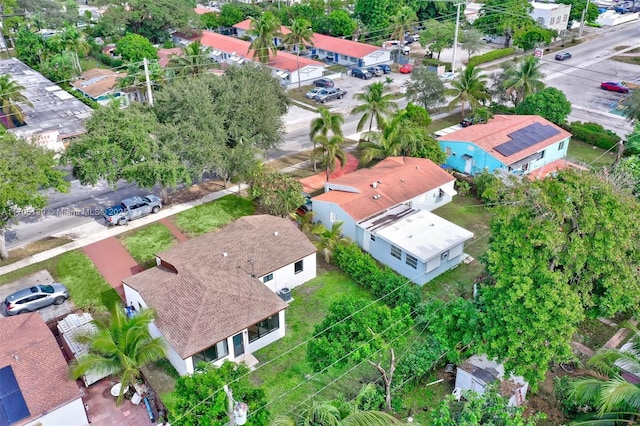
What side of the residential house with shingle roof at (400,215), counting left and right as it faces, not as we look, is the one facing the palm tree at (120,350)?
left

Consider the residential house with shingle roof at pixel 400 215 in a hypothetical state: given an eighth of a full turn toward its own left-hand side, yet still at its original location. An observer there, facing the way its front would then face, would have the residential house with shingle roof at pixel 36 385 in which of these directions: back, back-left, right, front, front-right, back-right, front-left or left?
front-left

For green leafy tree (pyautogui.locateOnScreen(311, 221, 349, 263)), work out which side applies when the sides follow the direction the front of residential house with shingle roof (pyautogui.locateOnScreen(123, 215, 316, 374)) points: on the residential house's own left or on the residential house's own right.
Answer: on the residential house's own right

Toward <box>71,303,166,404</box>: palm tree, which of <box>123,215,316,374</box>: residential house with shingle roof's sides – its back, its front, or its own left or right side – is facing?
left

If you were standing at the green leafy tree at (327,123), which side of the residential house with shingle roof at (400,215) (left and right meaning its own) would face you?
front

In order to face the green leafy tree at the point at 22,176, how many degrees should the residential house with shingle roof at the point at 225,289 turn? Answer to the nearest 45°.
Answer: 0° — it already faces it

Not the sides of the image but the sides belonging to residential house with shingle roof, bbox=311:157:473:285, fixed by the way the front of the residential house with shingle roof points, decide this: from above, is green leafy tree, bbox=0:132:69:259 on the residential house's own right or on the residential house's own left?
on the residential house's own left

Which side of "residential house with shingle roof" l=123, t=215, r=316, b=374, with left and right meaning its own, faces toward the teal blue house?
right

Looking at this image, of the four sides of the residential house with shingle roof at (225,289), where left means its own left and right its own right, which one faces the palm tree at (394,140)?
right

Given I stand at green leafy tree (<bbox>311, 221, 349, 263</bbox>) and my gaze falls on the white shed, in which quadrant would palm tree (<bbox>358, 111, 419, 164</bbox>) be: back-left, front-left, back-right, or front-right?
back-left

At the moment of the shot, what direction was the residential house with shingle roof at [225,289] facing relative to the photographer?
facing away from the viewer and to the left of the viewer

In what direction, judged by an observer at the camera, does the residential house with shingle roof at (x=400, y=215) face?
facing away from the viewer and to the left of the viewer

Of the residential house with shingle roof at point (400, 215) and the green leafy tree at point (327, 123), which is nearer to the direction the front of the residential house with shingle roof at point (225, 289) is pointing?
the green leafy tree

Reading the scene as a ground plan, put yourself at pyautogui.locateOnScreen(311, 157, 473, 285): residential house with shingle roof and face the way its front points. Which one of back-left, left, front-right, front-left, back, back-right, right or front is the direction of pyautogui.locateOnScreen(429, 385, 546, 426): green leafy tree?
back-left

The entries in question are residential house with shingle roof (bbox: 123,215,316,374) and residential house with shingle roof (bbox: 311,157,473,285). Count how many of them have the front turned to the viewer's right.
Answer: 0
